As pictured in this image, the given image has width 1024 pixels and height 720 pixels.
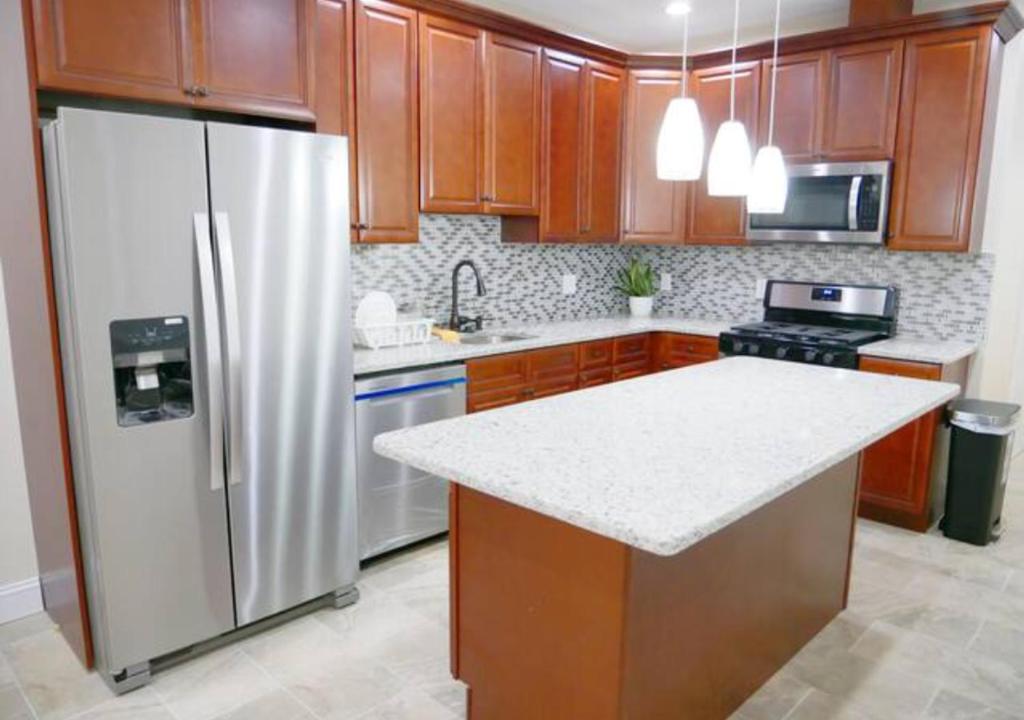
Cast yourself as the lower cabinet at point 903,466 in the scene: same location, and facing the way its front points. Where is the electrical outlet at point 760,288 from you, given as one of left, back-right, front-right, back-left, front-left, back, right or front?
right

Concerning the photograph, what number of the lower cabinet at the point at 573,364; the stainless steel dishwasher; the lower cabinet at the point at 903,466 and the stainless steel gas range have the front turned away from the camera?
0

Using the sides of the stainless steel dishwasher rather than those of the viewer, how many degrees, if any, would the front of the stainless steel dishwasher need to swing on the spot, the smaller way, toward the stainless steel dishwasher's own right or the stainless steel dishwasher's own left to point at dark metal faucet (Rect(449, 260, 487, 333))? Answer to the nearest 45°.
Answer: approximately 135° to the stainless steel dishwasher's own left

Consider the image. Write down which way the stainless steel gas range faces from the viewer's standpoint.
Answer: facing the viewer and to the left of the viewer

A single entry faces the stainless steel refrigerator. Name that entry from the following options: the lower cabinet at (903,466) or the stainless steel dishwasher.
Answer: the lower cabinet

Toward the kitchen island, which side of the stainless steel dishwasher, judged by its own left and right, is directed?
front

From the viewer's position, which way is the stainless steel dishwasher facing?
facing the viewer and to the right of the viewer

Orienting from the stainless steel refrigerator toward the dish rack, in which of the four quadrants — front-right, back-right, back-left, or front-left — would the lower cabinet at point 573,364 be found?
front-right

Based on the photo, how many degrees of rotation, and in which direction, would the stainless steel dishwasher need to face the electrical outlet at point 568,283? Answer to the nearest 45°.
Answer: approximately 90° to its left

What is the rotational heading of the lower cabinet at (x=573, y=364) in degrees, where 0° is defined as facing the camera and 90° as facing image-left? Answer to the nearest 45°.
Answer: approximately 315°

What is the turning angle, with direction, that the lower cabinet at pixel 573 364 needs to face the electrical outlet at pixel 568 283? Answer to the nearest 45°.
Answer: approximately 135° to its left

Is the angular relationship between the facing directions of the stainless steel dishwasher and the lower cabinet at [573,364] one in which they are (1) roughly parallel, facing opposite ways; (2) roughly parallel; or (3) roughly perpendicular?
roughly parallel

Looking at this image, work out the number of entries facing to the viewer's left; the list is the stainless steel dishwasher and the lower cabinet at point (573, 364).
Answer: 0

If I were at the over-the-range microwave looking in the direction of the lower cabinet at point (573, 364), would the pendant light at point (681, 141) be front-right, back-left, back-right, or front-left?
front-left
